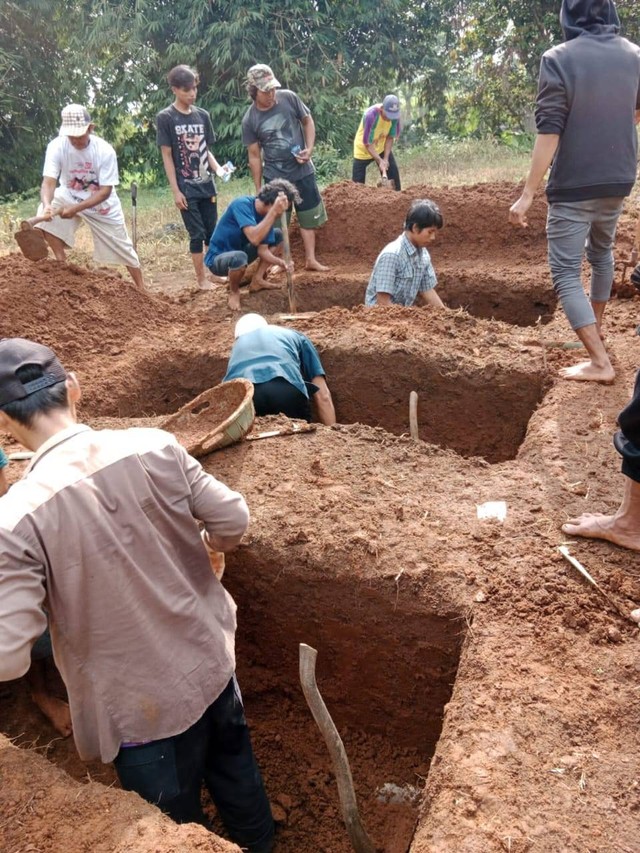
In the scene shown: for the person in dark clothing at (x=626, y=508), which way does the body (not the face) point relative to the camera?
to the viewer's left

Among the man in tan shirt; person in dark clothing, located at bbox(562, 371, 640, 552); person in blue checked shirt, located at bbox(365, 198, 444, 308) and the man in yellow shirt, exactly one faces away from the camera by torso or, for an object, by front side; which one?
the man in tan shirt

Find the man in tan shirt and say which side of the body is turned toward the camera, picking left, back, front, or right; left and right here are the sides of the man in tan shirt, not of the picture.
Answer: back

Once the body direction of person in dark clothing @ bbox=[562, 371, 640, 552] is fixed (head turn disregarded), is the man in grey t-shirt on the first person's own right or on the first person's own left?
on the first person's own right

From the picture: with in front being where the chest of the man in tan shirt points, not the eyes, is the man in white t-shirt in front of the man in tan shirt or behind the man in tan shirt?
in front

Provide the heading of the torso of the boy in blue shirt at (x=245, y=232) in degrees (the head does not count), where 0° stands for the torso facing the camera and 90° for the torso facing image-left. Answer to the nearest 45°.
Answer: approximately 315°

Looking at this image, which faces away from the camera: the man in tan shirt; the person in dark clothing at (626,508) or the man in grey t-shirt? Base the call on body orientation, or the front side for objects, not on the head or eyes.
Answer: the man in tan shirt

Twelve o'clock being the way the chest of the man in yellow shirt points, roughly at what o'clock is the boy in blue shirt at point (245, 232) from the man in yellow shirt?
The boy in blue shirt is roughly at 2 o'clock from the man in yellow shirt.
